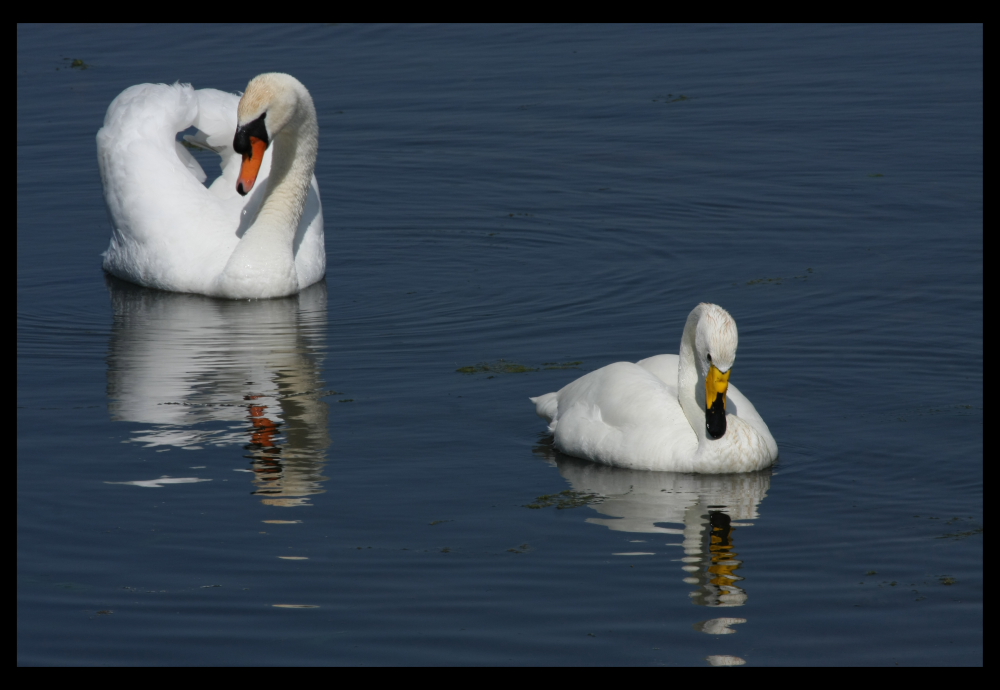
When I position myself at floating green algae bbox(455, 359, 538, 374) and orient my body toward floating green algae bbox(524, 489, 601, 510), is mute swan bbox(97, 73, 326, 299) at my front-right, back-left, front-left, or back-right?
back-right

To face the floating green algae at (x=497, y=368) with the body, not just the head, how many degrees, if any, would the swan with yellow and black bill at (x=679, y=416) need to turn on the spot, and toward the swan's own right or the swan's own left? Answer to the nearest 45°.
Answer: approximately 180°

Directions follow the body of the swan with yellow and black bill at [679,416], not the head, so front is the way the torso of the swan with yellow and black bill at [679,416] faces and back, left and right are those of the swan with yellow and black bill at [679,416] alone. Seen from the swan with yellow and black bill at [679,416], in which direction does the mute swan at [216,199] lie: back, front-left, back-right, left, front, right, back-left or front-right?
back

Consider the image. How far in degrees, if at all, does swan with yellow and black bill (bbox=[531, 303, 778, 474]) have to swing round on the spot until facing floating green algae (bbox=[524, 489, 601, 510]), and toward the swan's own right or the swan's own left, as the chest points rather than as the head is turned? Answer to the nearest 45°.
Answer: approximately 90° to the swan's own right

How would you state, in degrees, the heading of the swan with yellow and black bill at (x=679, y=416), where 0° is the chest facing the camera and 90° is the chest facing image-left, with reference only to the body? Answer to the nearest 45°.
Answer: approximately 315°
